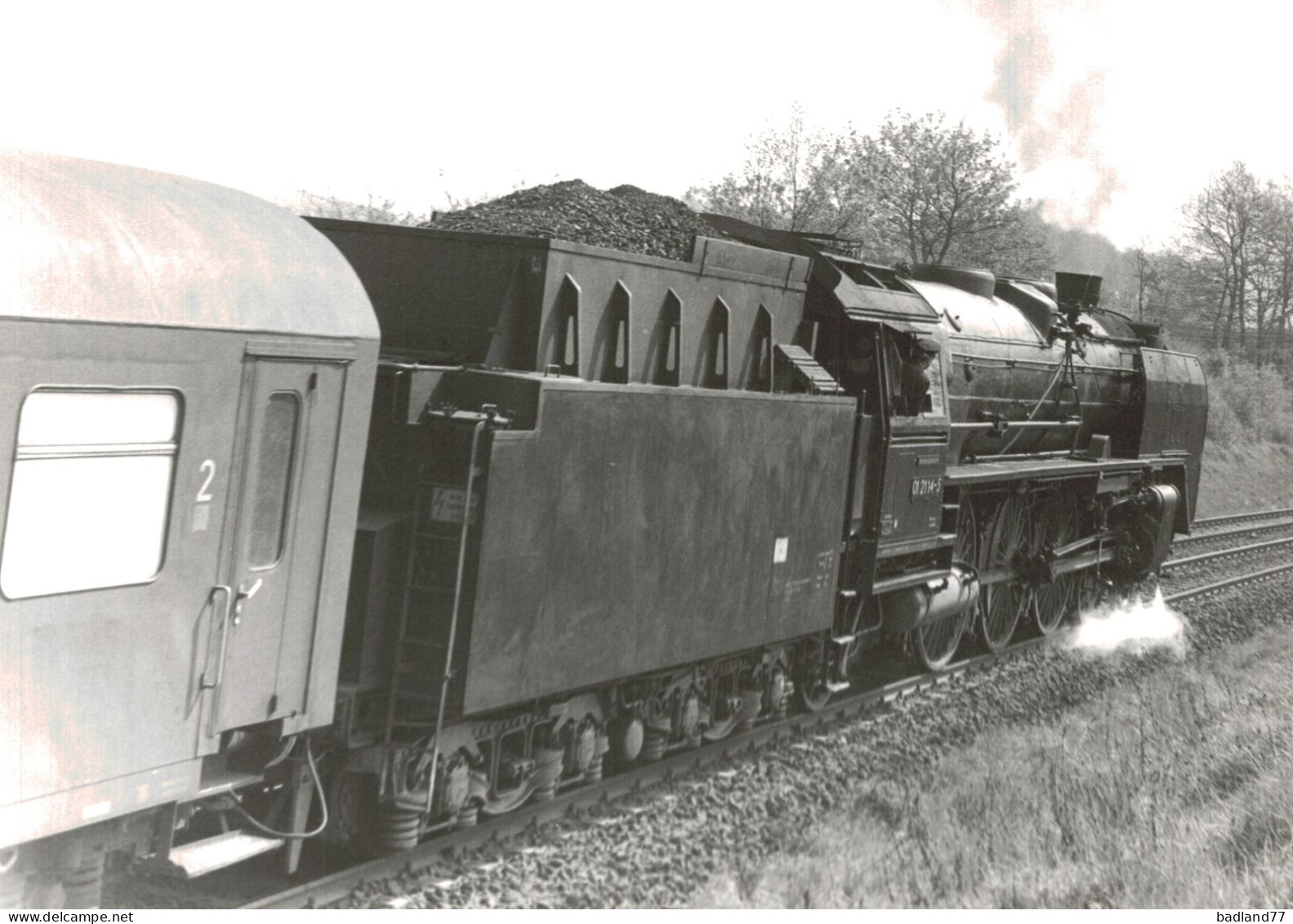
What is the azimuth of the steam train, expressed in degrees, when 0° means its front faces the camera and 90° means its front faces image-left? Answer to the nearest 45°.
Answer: approximately 225°

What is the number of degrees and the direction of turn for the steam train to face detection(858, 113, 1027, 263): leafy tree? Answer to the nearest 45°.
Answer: approximately 45° to its left

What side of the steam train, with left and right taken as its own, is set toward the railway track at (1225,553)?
front

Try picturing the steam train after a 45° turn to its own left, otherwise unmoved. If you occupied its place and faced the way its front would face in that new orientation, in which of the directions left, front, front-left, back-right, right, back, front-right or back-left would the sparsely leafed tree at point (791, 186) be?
front

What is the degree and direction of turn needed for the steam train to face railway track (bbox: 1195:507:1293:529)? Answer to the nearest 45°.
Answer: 0° — it already faces it
